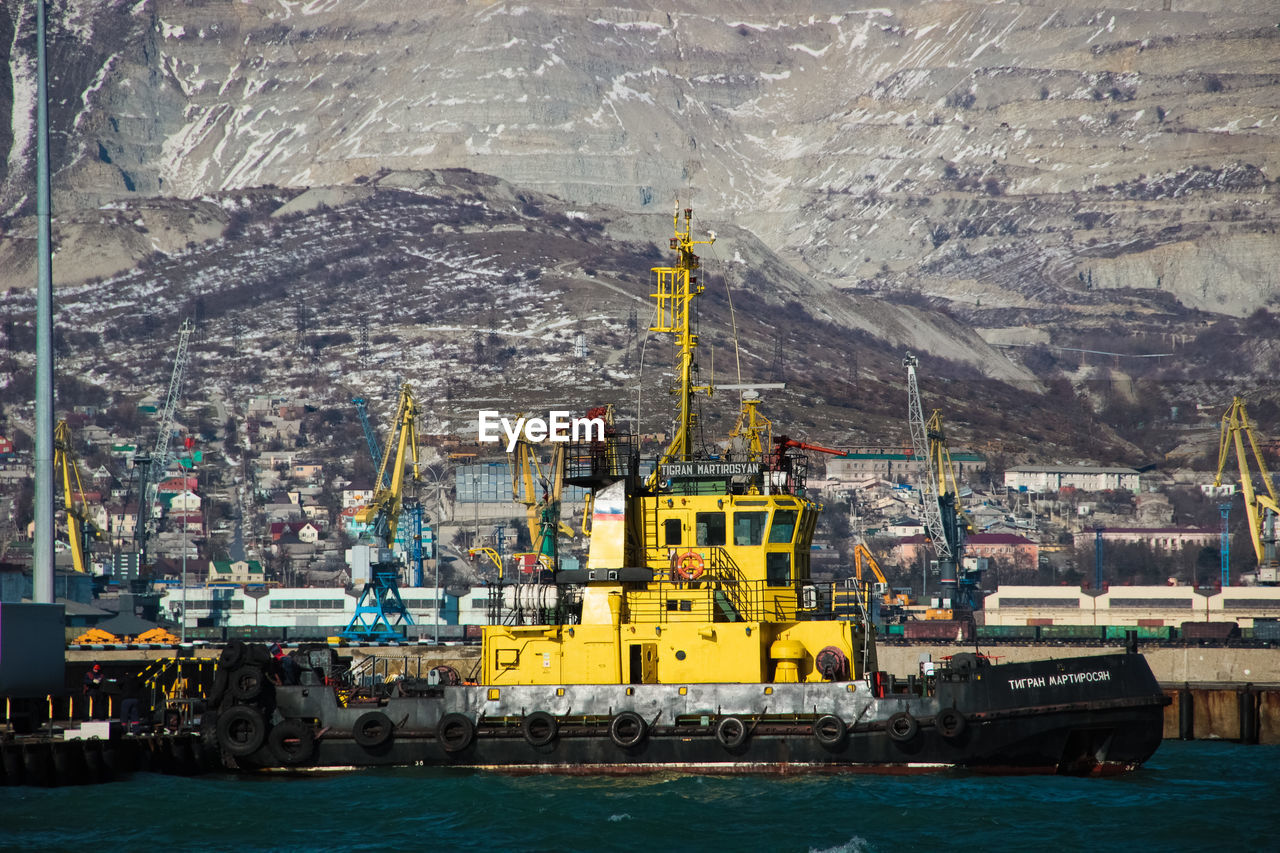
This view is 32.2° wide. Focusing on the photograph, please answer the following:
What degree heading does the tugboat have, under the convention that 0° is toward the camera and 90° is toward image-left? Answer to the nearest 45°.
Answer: approximately 270°

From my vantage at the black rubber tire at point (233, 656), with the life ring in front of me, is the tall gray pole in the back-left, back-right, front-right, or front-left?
back-left

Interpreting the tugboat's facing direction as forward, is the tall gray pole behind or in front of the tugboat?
behind

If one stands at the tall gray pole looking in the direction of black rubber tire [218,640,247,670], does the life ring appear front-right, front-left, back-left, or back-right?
front-left

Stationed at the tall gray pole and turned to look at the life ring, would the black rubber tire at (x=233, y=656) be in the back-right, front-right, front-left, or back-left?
front-right
